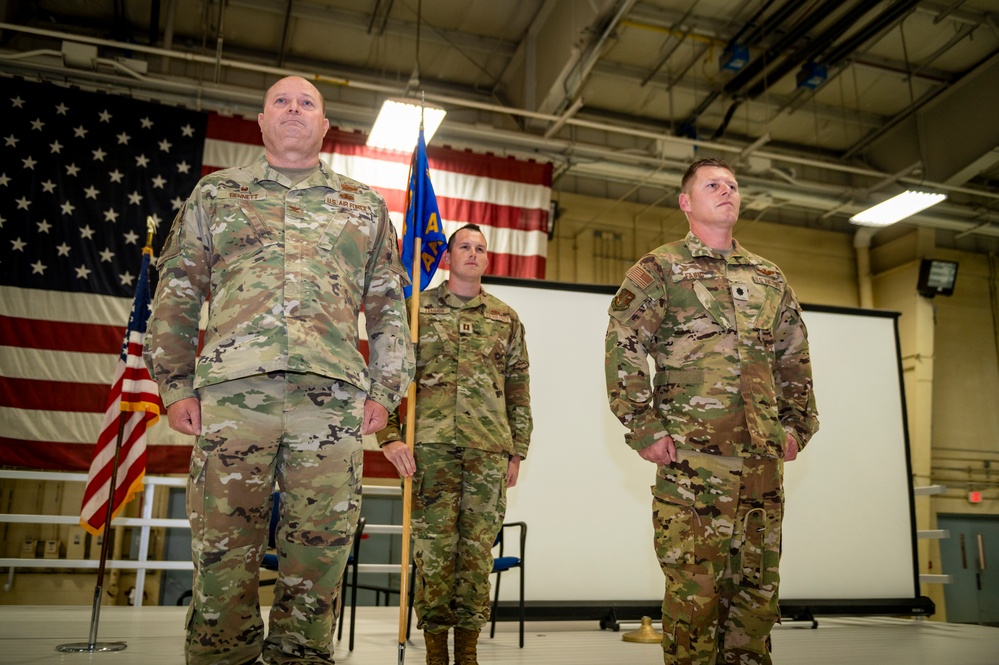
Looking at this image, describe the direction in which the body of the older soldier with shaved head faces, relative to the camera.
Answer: toward the camera

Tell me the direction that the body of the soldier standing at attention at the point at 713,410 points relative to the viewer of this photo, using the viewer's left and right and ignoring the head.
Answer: facing the viewer and to the right of the viewer

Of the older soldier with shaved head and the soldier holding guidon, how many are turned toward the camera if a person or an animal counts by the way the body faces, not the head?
2

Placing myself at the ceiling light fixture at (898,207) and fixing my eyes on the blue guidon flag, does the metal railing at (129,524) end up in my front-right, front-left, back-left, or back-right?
front-right

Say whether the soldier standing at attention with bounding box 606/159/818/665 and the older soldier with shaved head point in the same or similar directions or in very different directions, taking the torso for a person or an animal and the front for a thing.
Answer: same or similar directions

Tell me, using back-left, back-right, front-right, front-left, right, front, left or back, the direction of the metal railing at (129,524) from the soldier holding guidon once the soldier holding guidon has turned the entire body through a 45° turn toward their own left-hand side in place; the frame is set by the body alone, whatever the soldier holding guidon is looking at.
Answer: back

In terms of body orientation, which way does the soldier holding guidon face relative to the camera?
toward the camera

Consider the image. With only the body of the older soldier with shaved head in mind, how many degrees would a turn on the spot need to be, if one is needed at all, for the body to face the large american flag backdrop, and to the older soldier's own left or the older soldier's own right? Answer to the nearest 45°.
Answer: approximately 180°

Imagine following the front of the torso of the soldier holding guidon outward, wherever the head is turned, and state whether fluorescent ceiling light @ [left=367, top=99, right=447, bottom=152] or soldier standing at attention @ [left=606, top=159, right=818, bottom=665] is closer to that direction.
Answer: the soldier standing at attention

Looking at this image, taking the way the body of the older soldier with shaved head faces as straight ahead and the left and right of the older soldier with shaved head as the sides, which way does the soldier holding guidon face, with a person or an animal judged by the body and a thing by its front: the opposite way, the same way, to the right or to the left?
the same way

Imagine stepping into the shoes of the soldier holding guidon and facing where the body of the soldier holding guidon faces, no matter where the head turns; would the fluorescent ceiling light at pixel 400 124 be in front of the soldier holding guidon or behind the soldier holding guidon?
behind

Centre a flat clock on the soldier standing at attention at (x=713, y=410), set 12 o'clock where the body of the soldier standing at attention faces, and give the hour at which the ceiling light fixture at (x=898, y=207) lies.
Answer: The ceiling light fixture is roughly at 8 o'clock from the soldier standing at attention.

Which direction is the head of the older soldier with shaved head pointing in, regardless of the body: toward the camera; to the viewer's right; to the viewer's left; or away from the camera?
toward the camera

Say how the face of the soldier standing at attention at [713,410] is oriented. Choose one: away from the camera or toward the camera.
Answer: toward the camera
